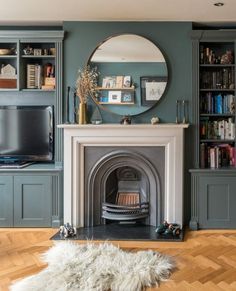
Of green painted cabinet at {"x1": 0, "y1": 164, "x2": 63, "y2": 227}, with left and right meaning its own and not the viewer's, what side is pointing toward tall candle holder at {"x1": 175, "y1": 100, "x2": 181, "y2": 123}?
left

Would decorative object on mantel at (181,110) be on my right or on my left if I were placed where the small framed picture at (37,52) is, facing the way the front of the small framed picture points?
on my left

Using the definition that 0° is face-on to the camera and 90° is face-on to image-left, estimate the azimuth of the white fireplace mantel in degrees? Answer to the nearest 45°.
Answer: approximately 0°

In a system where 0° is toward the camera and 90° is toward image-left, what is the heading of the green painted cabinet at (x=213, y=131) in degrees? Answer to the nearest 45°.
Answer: approximately 0°

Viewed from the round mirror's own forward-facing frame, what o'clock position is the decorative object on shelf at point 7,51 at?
The decorative object on shelf is roughly at 3 o'clock from the round mirror.

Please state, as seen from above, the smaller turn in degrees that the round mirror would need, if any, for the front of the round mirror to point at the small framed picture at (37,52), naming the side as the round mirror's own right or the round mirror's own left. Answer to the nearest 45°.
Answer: approximately 90° to the round mirror's own right

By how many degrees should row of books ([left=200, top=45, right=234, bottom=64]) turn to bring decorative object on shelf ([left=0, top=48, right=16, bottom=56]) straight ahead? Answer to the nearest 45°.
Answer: approximately 90° to its right

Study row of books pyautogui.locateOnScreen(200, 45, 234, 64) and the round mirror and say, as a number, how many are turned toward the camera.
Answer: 2
